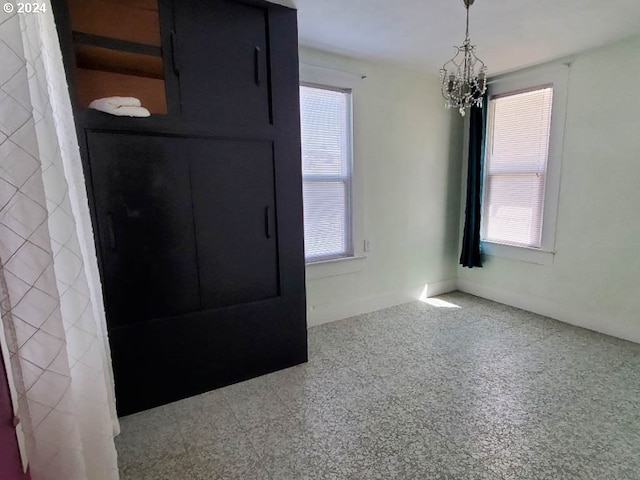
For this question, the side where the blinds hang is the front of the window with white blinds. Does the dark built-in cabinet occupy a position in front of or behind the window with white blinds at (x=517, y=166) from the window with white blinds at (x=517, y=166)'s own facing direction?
in front

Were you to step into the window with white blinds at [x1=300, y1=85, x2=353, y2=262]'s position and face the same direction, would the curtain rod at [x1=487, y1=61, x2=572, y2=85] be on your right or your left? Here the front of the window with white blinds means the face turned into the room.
on your left

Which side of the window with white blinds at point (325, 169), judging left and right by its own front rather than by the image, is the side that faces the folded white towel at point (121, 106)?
right

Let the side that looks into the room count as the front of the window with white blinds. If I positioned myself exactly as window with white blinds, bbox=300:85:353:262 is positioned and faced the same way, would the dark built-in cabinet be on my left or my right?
on my right

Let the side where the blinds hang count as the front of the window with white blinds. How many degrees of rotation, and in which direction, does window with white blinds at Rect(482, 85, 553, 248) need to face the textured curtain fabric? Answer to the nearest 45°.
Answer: approximately 45° to its left

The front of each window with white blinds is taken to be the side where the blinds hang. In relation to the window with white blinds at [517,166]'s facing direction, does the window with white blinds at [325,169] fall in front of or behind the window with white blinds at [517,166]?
in front

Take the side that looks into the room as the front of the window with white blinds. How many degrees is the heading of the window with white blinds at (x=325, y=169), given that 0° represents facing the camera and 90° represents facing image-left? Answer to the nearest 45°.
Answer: approximately 315°

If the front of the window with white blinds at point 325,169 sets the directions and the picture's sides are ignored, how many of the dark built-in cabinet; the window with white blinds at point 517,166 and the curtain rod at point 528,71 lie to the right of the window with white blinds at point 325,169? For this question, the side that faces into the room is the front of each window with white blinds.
1

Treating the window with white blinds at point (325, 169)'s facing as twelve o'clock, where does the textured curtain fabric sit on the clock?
The textured curtain fabric is roughly at 2 o'clock from the window with white blinds.

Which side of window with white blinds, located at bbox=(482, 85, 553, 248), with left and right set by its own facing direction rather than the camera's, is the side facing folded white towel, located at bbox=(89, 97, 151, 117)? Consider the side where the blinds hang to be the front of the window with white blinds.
front

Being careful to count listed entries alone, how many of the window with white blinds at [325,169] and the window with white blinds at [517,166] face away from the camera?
0
